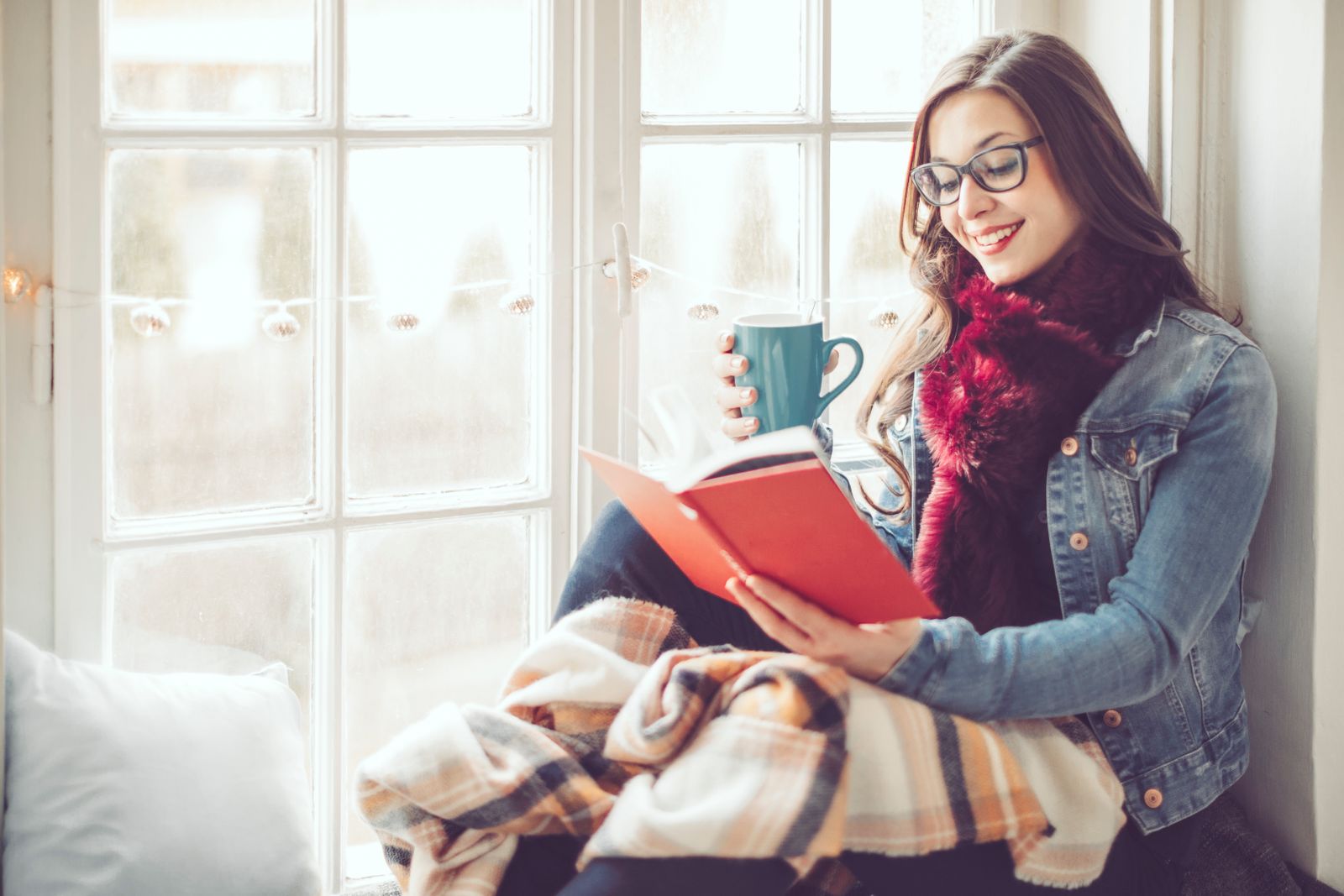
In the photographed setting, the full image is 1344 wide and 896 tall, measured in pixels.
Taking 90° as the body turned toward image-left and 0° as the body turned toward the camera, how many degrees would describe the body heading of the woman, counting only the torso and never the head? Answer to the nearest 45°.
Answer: approximately 45°

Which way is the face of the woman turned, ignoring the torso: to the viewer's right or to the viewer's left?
to the viewer's left
